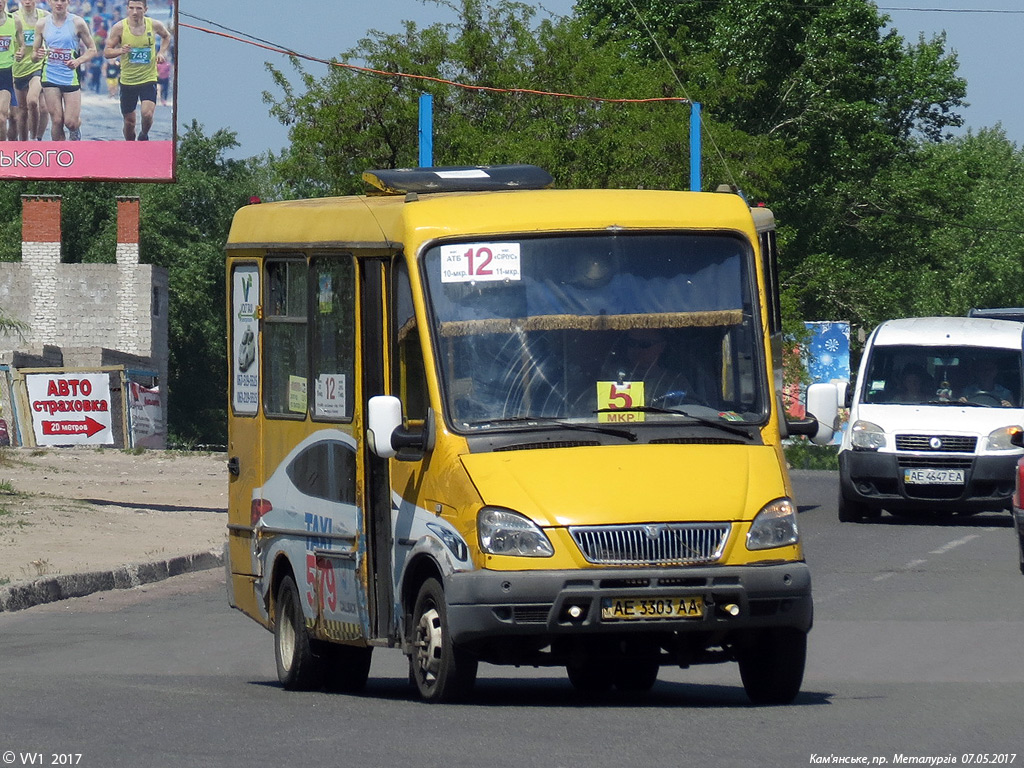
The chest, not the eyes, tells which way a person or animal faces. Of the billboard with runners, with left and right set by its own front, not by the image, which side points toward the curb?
front

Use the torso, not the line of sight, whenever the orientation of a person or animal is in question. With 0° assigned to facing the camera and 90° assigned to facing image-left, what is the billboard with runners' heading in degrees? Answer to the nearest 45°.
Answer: approximately 0°

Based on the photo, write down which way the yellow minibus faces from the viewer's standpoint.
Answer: facing the viewer

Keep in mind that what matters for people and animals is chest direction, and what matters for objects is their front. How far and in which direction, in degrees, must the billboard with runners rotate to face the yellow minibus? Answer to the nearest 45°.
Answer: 0° — it already faces it

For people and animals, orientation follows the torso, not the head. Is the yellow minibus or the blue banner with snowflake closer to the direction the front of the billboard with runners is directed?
the yellow minibus

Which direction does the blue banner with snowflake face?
toward the camera

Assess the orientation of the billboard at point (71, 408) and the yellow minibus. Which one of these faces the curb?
the billboard

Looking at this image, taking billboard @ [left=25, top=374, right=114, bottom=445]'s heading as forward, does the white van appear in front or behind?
in front

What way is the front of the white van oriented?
toward the camera

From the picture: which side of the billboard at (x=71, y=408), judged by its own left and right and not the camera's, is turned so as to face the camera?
front
